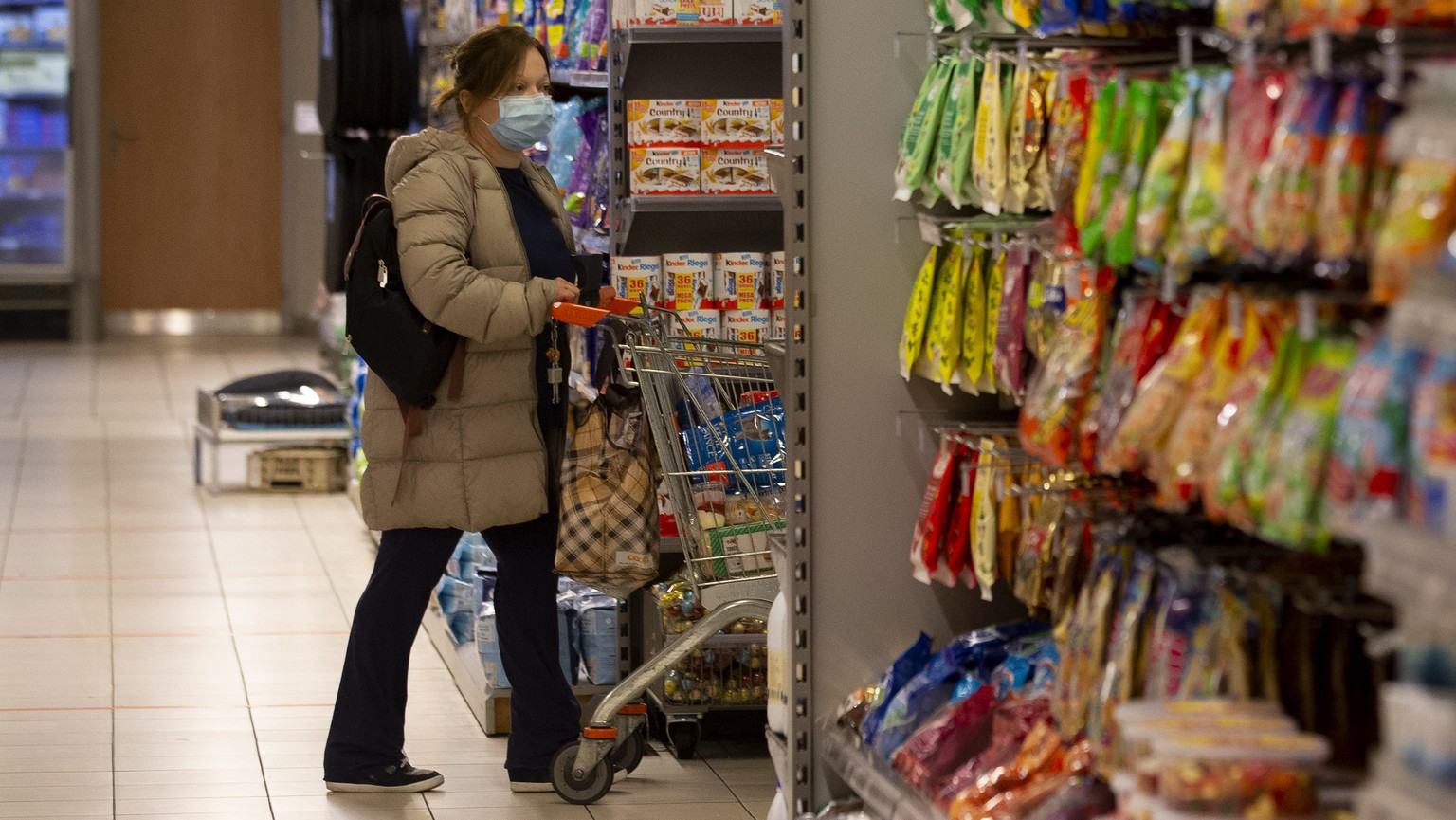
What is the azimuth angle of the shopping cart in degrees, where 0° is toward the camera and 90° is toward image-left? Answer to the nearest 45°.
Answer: approximately 270°

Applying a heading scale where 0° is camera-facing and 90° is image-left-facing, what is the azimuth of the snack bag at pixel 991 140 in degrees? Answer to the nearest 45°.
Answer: approximately 90°

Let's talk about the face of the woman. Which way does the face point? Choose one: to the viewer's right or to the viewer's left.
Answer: to the viewer's right

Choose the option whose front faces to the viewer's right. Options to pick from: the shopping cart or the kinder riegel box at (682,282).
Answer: the shopping cart
